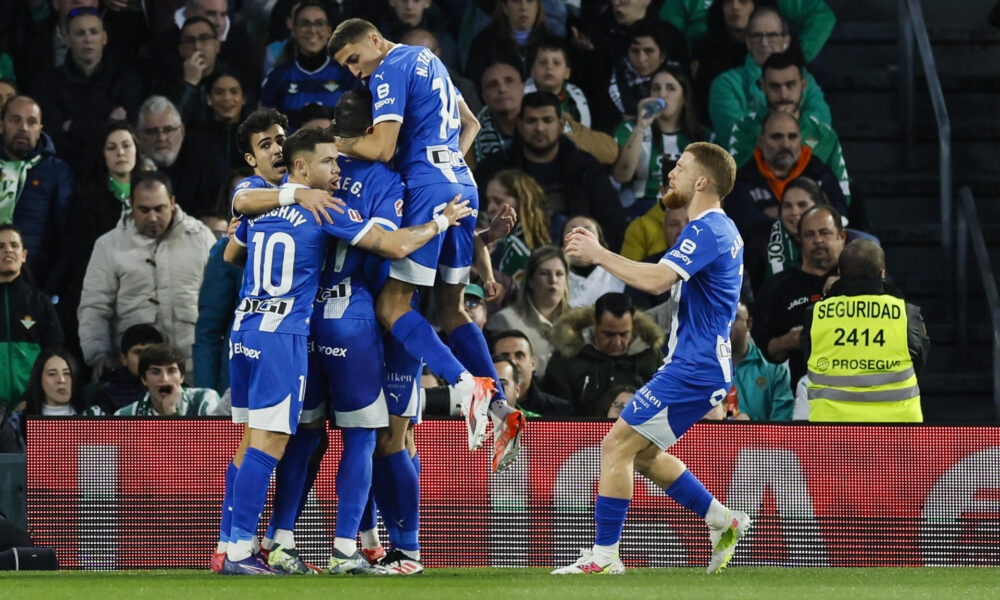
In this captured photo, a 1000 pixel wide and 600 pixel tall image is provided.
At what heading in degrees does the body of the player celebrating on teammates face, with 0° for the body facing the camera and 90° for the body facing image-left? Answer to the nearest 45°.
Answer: approximately 135°

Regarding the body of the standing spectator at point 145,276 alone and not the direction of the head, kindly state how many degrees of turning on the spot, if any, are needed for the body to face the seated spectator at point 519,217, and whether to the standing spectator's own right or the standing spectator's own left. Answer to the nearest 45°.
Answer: approximately 90° to the standing spectator's own left

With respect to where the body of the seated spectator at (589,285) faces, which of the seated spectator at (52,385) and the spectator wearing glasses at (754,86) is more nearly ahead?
the seated spectator

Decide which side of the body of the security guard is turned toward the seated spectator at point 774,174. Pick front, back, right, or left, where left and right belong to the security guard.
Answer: front

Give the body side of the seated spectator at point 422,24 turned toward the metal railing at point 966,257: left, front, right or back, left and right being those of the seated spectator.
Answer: left

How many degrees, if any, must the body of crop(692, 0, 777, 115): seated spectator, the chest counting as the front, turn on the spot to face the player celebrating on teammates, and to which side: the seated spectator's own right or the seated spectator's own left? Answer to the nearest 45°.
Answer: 0° — they already face them

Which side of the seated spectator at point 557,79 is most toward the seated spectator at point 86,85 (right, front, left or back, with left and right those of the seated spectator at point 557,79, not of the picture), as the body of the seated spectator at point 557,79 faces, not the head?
right

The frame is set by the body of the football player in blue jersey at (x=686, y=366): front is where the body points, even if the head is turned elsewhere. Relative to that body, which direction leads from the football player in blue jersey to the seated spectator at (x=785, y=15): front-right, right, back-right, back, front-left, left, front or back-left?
right

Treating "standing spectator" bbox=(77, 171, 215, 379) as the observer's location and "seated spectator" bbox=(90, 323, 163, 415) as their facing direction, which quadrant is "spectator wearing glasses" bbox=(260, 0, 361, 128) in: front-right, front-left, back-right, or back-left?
back-left

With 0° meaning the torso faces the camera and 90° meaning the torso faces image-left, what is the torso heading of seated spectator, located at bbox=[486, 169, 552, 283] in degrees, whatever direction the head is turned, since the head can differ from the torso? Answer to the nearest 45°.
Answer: approximately 45°

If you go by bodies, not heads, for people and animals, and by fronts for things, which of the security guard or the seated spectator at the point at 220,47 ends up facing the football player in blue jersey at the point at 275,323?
the seated spectator
